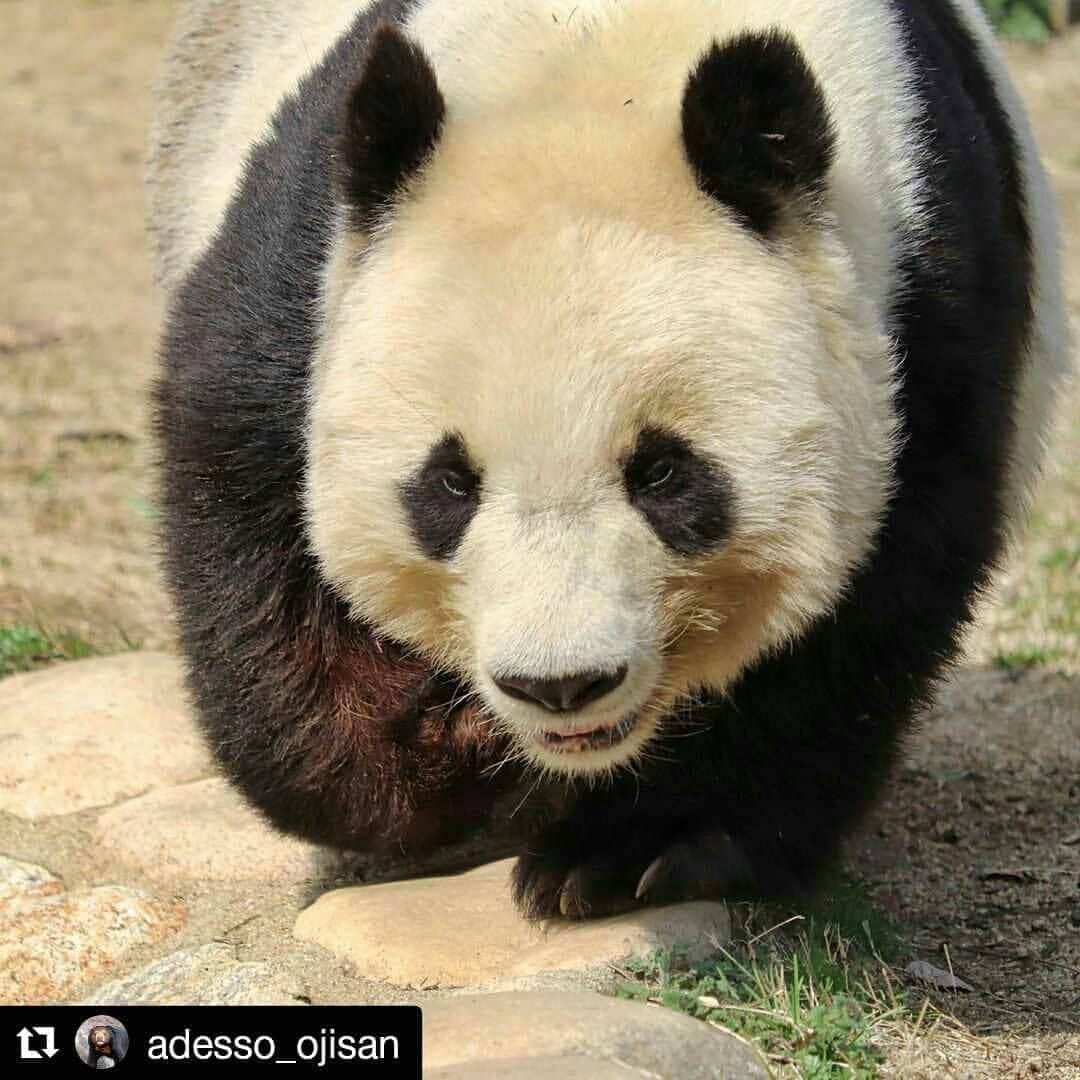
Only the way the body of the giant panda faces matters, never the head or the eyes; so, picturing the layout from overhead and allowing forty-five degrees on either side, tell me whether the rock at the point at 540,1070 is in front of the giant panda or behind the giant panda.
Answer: in front

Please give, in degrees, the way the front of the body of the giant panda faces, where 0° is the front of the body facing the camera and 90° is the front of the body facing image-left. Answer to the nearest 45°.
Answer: approximately 0°

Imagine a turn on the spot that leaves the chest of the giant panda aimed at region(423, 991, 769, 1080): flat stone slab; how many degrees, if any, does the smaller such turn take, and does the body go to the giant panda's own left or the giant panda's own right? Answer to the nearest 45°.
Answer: approximately 45° to the giant panda's own left
